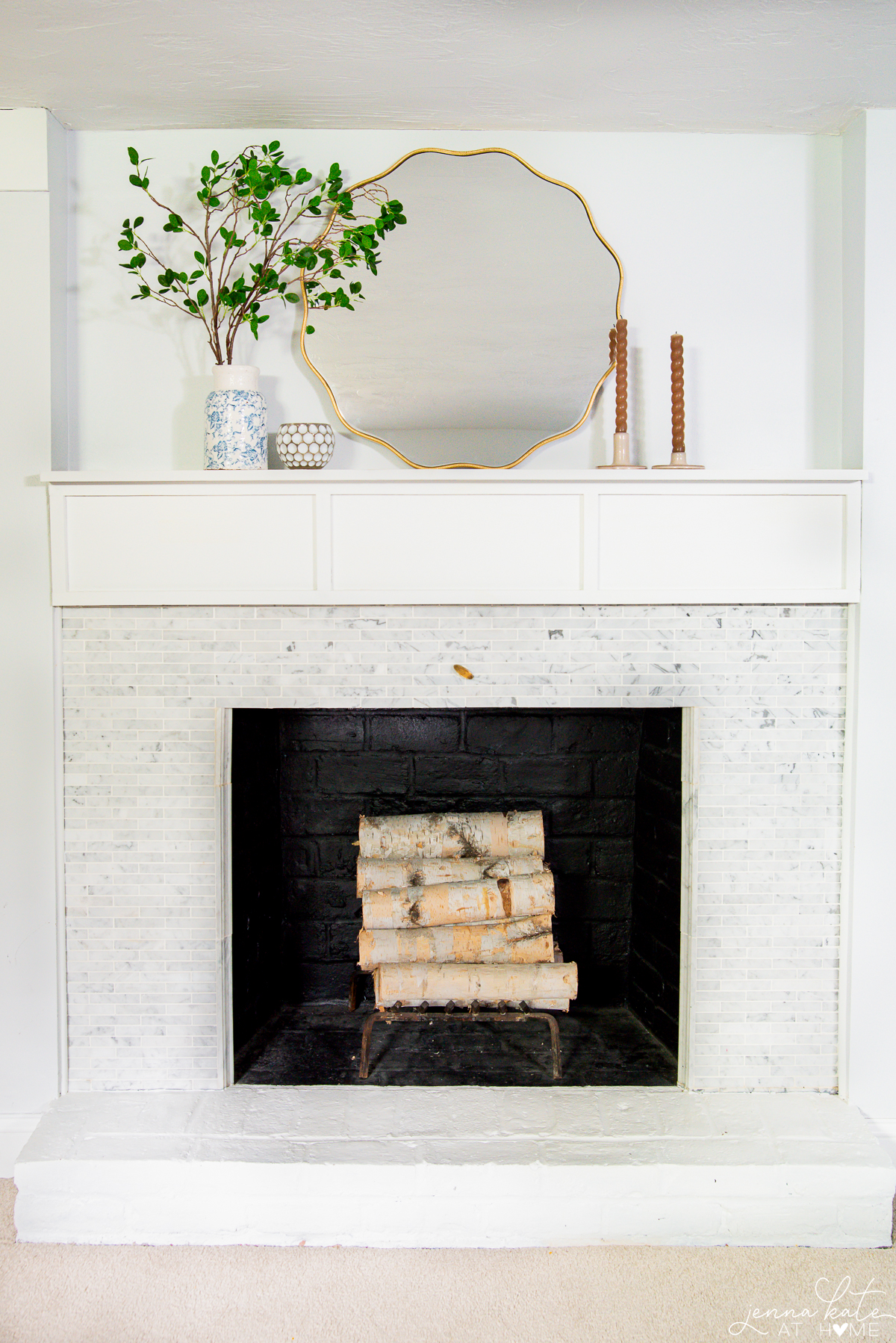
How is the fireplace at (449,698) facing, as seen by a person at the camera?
facing the viewer

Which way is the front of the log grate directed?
toward the camera
